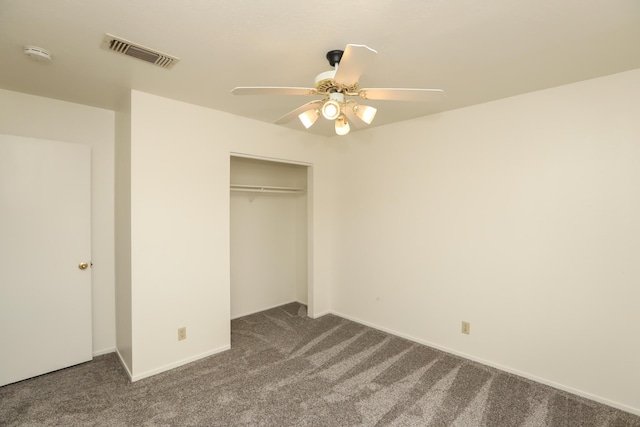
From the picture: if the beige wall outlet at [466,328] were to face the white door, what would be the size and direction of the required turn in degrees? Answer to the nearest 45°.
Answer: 0° — it already faces it

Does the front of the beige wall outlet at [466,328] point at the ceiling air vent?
yes

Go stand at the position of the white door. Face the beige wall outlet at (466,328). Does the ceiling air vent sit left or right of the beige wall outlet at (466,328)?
right

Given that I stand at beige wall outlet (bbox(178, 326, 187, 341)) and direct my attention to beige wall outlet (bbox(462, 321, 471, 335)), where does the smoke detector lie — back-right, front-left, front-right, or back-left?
back-right

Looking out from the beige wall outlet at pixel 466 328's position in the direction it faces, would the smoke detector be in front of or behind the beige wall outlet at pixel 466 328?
in front

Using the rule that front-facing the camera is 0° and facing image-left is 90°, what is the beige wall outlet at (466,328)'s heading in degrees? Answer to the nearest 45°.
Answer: approximately 45°

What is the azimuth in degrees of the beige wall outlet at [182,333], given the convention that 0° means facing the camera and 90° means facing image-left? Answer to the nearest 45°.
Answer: approximately 315°
